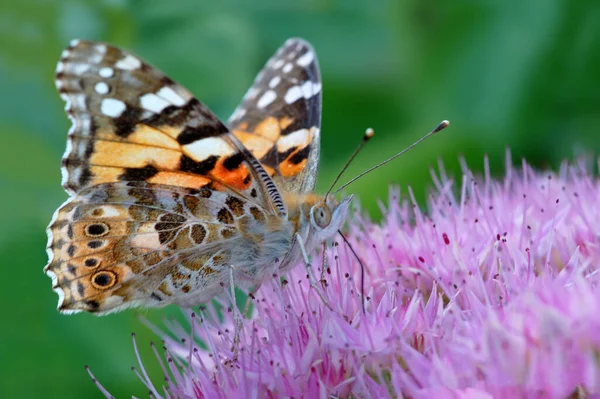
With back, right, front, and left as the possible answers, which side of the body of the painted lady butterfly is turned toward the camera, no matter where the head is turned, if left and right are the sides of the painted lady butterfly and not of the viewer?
right
